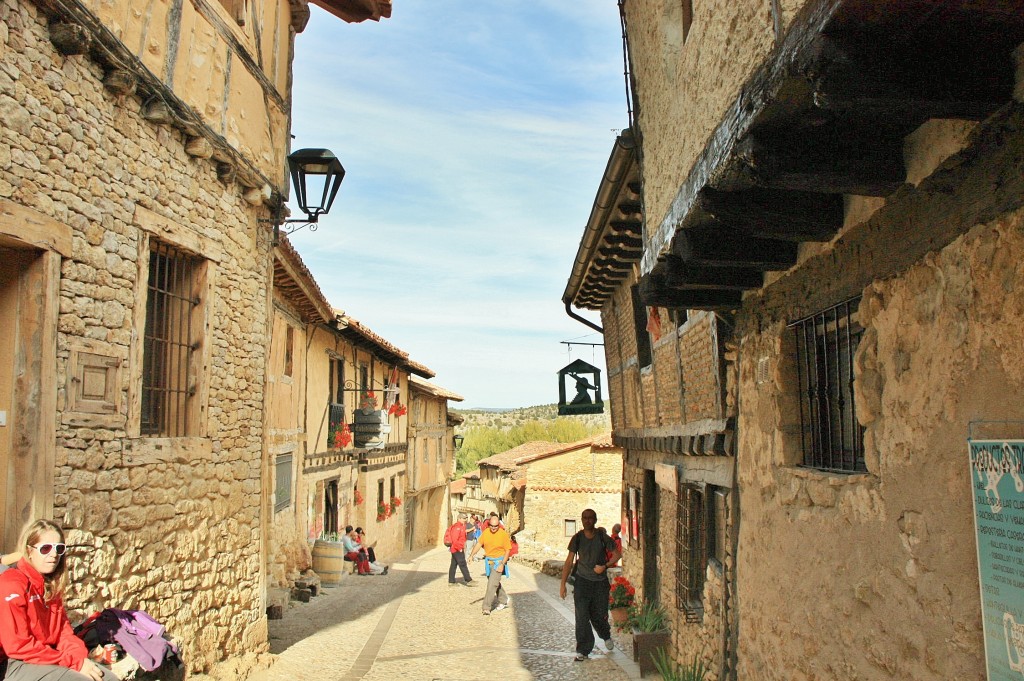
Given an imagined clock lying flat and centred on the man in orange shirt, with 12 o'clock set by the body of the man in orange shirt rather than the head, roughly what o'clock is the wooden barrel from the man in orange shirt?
The wooden barrel is roughly at 4 o'clock from the man in orange shirt.

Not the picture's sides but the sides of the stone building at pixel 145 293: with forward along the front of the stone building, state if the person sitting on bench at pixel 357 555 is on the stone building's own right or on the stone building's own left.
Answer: on the stone building's own left

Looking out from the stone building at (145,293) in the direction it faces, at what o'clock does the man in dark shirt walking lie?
The man in dark shirt walking is roughly at 10 o'clock from the stone building.

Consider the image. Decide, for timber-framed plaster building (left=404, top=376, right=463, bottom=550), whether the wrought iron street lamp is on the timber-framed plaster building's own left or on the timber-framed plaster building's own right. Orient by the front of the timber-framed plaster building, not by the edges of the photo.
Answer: on the timber-framed plaster building's own right

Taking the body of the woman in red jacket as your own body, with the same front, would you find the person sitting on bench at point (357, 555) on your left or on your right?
on your left

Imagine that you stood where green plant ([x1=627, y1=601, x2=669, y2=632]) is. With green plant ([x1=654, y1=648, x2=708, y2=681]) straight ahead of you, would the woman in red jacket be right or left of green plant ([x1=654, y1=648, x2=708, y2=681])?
right
